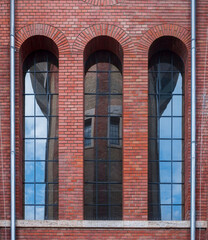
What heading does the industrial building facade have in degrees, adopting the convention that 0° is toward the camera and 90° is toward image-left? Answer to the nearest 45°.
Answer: approximately 0°
